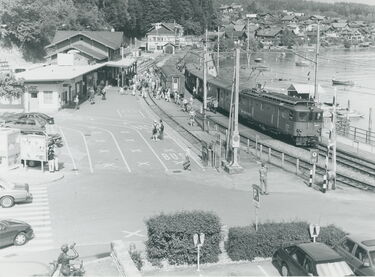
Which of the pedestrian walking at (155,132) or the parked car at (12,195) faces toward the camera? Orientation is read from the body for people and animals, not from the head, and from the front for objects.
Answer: the pedestrian walking

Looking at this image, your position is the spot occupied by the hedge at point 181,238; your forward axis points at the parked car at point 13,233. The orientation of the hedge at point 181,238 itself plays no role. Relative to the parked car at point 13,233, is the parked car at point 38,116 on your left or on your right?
right

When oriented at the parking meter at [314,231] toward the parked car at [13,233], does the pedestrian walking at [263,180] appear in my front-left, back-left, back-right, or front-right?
front-right

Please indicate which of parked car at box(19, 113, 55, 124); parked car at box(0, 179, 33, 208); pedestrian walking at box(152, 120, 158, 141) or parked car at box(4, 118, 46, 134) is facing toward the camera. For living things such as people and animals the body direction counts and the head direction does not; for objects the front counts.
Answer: the pedestrian walking

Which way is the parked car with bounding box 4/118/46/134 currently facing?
to the viewer's left

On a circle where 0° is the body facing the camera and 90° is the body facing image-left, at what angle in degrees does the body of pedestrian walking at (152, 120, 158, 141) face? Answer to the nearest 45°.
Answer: approximately 0°

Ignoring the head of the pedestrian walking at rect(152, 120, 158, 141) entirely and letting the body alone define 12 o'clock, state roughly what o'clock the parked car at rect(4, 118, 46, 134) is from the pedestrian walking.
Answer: The parked car is roughly at 3 o'clock from the pedestrian walking.

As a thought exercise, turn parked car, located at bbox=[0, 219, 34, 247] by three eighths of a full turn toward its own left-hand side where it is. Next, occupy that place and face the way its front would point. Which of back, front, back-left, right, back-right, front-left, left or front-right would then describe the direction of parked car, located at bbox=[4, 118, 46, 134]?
front-right
